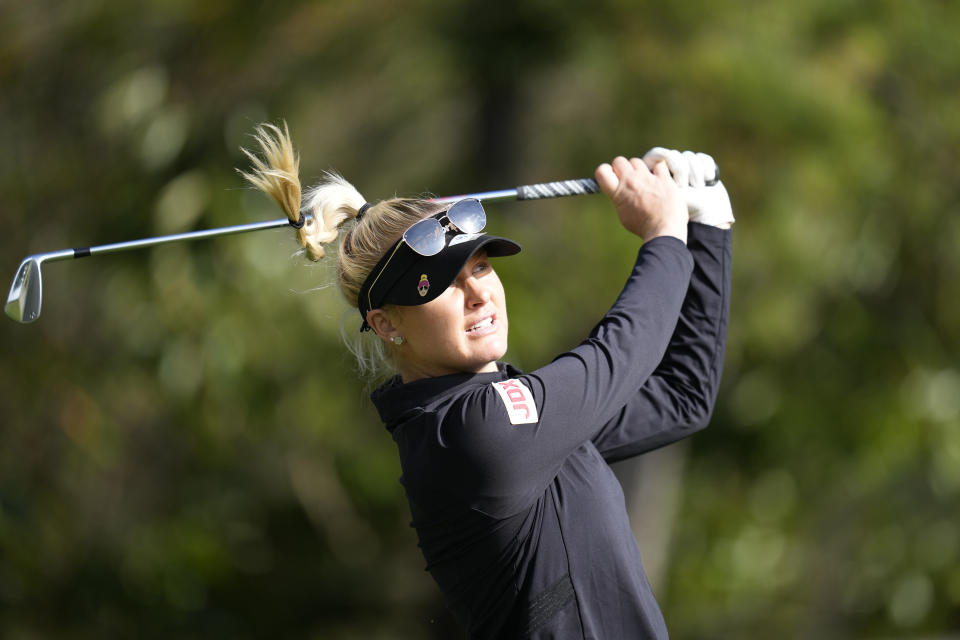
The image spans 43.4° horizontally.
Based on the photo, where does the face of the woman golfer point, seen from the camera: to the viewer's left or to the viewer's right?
to the viewer's right

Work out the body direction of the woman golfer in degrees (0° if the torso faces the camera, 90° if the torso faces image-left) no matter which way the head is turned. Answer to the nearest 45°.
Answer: approximately 270°
